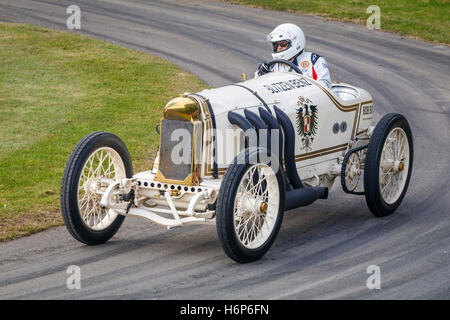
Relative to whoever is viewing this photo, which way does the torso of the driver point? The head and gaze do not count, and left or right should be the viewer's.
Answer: facing the viewer and to the left of the viewer

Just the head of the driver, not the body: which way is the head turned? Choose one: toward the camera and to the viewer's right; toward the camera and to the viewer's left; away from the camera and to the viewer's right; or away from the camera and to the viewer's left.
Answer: toward the camera and to the viewer's left
